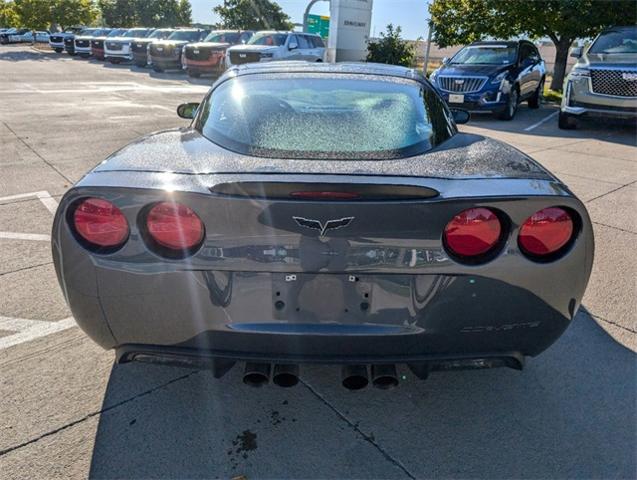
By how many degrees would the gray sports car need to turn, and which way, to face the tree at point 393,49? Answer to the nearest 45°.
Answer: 0° — it already faces it

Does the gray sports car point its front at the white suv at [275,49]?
yes

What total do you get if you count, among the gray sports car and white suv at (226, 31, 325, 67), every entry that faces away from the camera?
1

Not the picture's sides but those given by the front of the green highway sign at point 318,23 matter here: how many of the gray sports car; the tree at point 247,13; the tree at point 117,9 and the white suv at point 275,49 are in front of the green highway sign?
2

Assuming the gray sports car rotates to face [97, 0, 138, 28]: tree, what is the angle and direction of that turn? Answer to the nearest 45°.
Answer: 0° — it already faces it

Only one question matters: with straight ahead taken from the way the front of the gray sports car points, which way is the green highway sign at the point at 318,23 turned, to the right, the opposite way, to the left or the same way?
the opposite way

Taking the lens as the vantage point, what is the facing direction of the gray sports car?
facing away from the viewer

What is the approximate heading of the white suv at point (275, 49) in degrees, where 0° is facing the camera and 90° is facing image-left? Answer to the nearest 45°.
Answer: approximately 45°

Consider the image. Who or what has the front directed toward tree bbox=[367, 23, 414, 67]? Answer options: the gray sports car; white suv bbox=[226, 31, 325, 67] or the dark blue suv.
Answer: the gray sports car

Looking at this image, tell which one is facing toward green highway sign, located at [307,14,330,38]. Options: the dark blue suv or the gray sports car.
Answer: the gray sports car

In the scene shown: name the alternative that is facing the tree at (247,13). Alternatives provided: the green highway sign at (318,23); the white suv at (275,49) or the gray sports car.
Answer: the gray sports car

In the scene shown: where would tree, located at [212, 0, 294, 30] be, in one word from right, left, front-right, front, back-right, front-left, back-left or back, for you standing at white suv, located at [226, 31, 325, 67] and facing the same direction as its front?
back-right

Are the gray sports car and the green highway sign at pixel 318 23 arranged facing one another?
yes

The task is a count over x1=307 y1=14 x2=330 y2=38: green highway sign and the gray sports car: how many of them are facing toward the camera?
1
